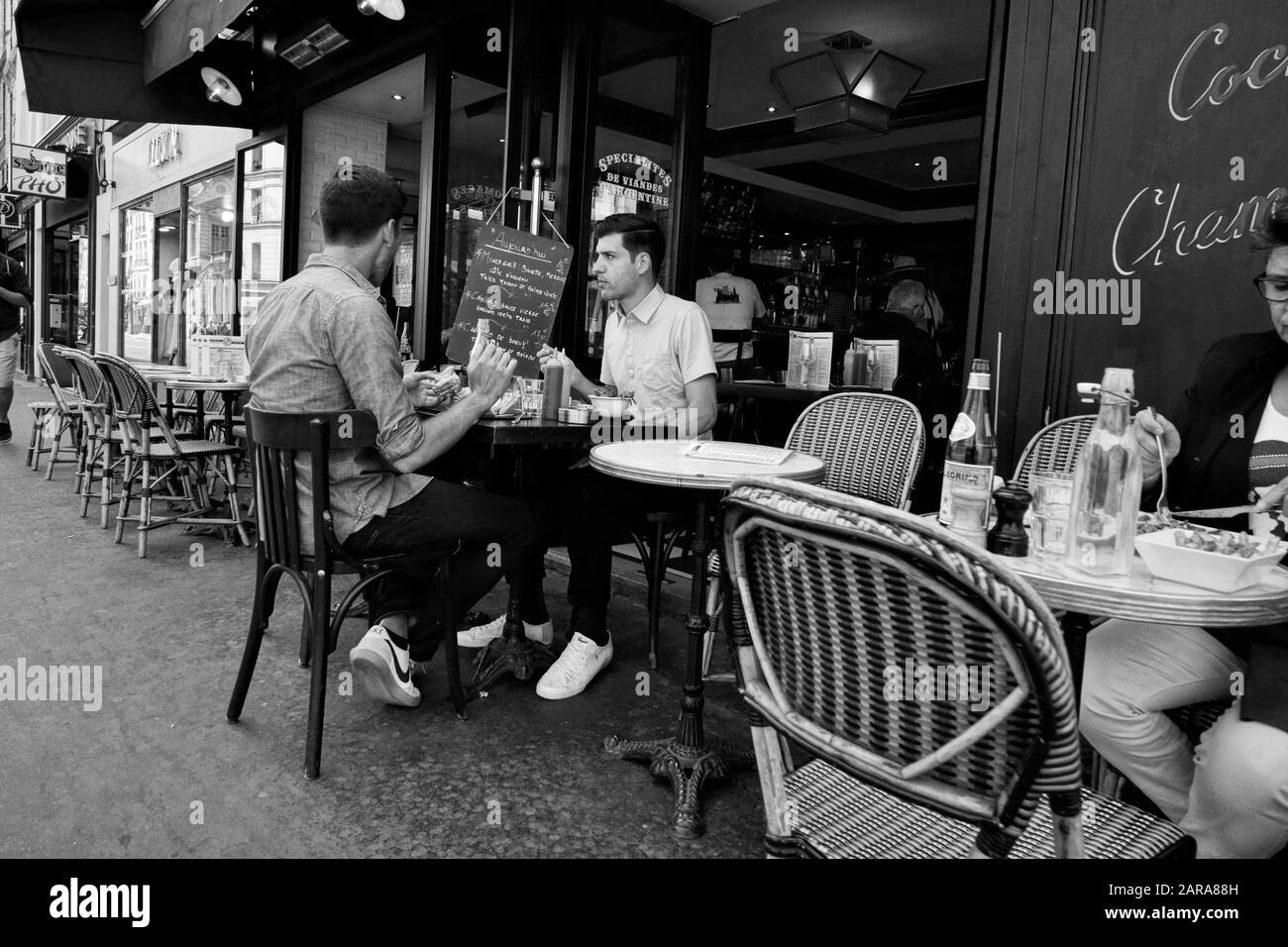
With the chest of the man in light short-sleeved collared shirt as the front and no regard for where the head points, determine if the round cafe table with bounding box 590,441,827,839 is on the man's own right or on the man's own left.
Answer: on the man's own left

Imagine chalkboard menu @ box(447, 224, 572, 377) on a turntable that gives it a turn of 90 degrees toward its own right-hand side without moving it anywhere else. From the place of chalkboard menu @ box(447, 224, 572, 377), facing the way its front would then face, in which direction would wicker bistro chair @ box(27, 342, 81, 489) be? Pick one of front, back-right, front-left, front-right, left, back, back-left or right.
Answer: front-right

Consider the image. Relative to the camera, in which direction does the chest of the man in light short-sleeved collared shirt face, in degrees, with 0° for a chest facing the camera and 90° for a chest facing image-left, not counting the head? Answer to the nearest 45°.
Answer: approximately 45°

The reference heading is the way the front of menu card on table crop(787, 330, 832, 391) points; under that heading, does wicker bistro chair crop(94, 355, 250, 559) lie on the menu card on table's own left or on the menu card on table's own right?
on the menu card on table's own right

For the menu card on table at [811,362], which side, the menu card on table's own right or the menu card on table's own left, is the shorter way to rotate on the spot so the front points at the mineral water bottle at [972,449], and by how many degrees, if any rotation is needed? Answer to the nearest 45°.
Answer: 0° — it already faces it

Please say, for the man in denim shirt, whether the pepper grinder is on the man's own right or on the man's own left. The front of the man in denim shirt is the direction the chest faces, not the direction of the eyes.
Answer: on the man's own right

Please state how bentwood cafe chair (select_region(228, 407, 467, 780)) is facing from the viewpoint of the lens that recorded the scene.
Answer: facing away from the viewer and to the right of the viewer

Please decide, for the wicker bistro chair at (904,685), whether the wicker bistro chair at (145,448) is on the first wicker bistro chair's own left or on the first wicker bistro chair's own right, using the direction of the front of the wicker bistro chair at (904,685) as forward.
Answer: on the first wicker bistro chair's own left

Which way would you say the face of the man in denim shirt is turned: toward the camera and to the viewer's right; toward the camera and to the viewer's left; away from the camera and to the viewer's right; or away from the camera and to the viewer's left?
away from the camera and to the viewer's right

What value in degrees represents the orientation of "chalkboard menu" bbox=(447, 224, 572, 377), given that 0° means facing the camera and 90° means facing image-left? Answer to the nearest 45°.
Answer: approximately 0°

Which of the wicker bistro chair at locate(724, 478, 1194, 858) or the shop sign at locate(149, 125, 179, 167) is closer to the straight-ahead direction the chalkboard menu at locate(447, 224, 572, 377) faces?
the wicker bistro chair
